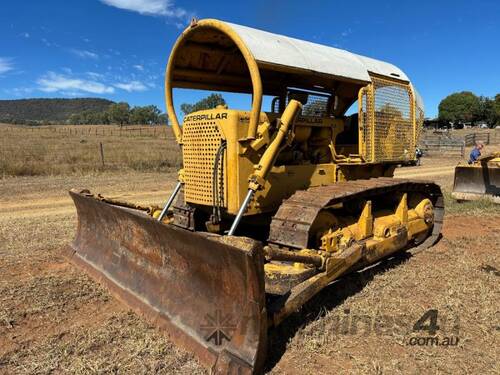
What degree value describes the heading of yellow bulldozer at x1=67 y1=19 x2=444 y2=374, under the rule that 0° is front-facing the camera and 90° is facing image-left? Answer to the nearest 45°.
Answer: approximately 45°
